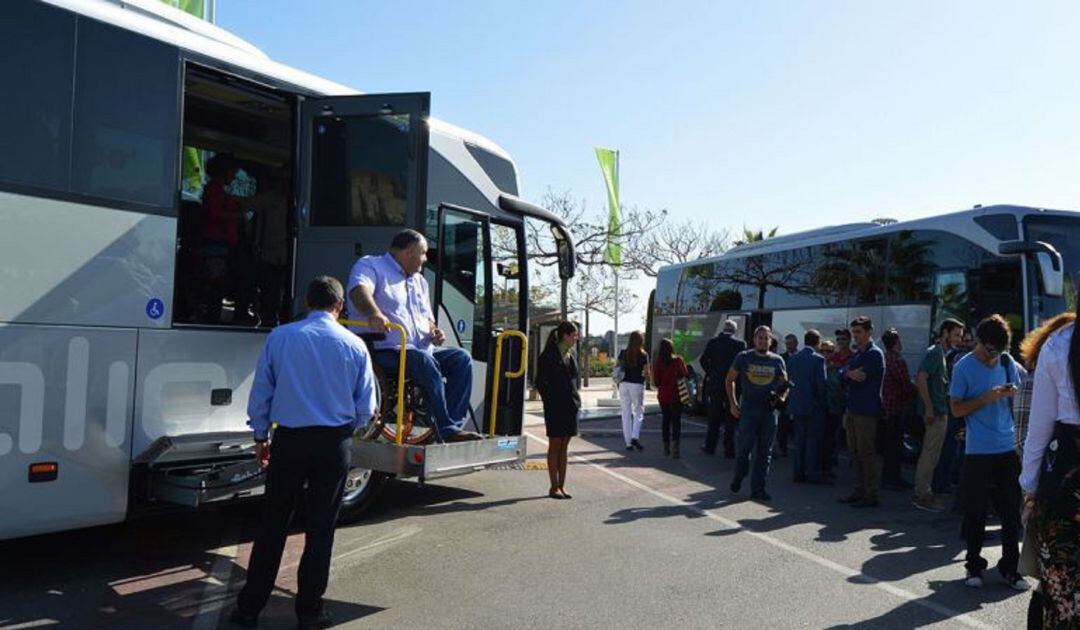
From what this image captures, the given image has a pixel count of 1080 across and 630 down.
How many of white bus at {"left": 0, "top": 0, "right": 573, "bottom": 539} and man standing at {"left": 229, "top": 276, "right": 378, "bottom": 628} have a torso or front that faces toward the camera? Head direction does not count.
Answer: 0

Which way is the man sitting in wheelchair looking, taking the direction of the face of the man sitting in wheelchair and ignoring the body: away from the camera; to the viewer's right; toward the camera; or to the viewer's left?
to the viewer's right

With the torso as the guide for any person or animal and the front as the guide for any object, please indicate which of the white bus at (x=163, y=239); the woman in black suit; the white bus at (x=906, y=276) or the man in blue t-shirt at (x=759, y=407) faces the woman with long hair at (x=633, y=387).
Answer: the white bus at (x=163, y=239)

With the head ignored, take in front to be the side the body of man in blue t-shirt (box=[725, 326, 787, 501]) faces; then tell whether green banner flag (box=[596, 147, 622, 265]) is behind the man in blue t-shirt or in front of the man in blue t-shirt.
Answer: behind

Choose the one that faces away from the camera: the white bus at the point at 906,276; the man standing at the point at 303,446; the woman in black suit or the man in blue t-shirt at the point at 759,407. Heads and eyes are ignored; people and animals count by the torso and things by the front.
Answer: the man standing

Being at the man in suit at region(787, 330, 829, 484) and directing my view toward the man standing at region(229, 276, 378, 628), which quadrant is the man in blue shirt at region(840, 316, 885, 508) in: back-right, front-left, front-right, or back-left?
front-left

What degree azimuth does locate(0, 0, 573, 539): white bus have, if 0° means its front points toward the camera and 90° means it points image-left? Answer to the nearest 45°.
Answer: approximately 225°

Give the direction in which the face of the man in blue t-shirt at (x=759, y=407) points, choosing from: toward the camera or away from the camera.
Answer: toward the camera

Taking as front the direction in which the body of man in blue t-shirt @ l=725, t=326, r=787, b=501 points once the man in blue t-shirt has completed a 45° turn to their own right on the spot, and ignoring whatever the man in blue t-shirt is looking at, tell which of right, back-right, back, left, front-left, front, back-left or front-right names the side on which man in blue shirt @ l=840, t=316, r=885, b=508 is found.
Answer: back-left

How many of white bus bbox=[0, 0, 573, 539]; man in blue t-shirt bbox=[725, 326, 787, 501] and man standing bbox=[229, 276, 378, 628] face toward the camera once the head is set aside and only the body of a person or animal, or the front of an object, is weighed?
1

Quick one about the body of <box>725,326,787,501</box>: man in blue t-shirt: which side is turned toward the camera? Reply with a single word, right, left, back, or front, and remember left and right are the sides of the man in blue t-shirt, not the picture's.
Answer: front

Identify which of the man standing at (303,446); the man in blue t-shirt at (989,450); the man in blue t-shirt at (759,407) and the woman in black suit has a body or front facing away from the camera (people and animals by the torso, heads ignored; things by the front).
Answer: the man standing

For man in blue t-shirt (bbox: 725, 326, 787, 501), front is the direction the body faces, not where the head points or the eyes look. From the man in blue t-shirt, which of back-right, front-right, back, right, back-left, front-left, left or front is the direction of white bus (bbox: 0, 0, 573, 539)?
front-right

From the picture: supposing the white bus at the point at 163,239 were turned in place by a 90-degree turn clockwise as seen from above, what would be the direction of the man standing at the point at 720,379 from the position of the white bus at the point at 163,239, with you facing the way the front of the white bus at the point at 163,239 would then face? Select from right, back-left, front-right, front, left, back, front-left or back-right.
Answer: left

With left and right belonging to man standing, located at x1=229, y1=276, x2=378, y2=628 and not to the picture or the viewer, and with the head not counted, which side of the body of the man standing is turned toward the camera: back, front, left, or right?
back

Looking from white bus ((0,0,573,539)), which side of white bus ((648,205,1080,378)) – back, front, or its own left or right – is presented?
right
